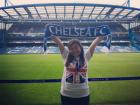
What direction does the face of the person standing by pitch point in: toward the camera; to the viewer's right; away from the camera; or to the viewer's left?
toward the camera

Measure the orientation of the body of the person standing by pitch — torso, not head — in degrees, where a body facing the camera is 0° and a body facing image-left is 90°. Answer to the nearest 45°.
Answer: approximately 0°
